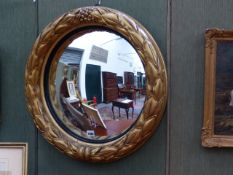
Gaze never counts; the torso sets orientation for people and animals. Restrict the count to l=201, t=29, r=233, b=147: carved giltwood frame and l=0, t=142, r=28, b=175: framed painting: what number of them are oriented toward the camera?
2

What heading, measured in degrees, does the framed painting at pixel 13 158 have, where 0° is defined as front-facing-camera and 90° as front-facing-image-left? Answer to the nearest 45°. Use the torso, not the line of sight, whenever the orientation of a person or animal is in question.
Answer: approximately 0°

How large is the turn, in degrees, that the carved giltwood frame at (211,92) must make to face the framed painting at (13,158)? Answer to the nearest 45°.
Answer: approximately 90° to its right

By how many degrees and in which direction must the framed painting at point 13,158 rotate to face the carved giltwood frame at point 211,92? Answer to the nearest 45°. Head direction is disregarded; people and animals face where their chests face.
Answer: approximately 45° to its left

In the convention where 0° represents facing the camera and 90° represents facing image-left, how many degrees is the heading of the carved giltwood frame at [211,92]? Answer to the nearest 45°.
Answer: approximately 0°
